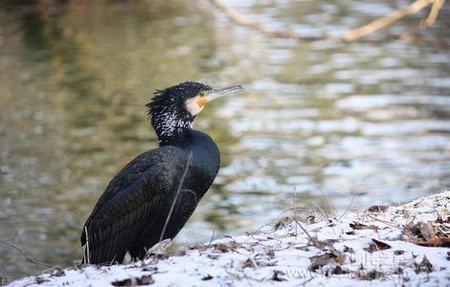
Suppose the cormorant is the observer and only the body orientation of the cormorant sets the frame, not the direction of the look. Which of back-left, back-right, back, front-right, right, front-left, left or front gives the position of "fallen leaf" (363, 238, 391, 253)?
front-right

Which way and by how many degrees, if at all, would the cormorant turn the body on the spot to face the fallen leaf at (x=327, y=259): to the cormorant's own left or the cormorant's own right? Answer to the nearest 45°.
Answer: approximately 45° to the cormorant's own right

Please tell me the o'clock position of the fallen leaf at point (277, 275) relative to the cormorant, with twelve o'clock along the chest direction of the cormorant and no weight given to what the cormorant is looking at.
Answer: The fallen leaf is roughly at 2 o'clock from the cormorant.

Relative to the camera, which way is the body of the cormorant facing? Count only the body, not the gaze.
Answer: to the viewer's right
